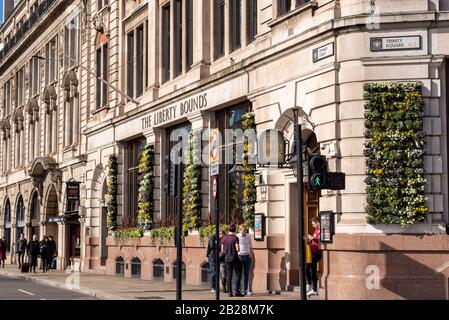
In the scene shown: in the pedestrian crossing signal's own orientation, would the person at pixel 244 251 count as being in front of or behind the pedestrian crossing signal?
behind

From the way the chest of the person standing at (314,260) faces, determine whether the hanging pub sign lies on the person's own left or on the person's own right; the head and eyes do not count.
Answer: on the person's own right

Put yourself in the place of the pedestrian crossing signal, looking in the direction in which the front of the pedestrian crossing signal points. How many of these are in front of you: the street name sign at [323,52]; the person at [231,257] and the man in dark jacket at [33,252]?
0

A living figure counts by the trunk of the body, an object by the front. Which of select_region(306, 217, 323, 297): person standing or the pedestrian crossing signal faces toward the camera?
the pedestrian crossing signal

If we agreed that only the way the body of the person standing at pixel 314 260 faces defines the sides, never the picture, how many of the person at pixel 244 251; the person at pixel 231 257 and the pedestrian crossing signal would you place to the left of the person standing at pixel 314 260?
1

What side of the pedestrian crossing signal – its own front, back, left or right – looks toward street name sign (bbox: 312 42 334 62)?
back

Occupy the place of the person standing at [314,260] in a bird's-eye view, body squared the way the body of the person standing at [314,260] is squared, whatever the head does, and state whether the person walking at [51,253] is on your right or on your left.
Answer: on your right

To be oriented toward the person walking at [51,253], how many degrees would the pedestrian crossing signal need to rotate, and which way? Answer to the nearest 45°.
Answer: approximately 135° to its right

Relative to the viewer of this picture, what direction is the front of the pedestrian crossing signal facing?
facing the viewer

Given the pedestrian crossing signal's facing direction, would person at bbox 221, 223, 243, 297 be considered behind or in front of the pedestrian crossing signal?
behind

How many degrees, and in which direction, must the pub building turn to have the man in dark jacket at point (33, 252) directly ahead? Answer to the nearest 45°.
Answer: approximately 90° to its right

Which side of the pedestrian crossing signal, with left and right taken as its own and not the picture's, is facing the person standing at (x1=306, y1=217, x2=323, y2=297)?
back

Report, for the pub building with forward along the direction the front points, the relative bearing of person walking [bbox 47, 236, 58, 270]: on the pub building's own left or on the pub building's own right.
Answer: on the pub building's own right

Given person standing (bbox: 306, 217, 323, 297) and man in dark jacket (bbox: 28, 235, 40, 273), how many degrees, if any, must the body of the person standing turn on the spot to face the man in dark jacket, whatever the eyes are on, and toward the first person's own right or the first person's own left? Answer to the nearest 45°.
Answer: approximately 45° to the first person's own right

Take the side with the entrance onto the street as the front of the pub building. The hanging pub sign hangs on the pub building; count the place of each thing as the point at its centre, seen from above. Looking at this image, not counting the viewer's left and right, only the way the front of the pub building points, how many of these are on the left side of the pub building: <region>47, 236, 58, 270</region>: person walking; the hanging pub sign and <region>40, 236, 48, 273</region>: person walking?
0

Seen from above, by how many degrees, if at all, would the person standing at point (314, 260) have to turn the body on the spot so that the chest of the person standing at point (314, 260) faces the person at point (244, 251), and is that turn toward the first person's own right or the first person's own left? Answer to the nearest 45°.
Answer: approximately 45° to the first person's own right

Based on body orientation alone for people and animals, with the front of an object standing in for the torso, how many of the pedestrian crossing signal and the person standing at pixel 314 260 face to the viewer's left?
1

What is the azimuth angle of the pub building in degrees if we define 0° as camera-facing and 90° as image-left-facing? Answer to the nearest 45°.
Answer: approximately 45°

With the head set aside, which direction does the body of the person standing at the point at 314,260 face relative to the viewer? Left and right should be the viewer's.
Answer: facing to the left of the viewer
